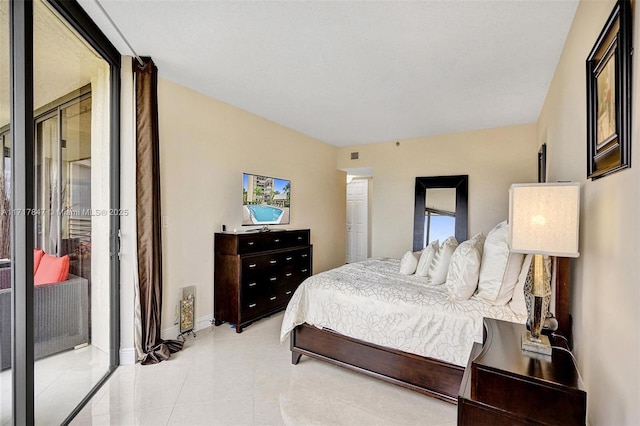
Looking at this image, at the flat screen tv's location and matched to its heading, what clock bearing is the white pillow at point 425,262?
The white pillow is roughly at 12 o'clock from the flat screen tv.

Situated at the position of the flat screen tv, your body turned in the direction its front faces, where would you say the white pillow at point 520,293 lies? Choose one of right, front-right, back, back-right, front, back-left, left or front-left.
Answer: front

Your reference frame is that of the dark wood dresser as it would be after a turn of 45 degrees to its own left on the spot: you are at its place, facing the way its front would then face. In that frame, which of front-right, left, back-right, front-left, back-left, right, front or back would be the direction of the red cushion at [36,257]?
back-right

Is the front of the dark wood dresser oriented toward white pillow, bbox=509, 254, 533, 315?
yes

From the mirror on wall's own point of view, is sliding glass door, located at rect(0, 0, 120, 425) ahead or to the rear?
ahead

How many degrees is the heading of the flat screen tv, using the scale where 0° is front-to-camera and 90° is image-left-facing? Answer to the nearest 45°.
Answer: approximately 315°

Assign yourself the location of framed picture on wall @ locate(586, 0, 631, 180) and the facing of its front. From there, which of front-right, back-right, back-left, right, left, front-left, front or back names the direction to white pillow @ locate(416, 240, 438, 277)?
front-right

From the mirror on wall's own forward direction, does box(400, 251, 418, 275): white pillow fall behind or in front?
in front

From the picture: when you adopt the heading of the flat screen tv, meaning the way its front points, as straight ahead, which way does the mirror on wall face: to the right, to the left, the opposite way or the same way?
to the right

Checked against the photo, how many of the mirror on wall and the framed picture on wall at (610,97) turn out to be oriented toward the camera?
1

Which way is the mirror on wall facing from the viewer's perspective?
toward the camera

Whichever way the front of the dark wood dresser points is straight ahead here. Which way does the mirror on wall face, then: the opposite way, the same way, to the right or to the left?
to the right

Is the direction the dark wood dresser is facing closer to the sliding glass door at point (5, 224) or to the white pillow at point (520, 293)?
the white pillow

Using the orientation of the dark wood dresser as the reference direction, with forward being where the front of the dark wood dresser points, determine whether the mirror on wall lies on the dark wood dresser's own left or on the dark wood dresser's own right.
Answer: on the dark wood dresser's own left

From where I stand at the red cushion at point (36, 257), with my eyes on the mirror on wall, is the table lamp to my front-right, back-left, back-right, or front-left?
front-right

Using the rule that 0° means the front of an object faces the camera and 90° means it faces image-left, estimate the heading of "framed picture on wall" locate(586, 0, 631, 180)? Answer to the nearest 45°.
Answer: approximately 90°

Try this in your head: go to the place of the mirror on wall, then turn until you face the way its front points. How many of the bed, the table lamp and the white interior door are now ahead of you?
2

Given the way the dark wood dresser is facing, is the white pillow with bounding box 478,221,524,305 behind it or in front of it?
in front
